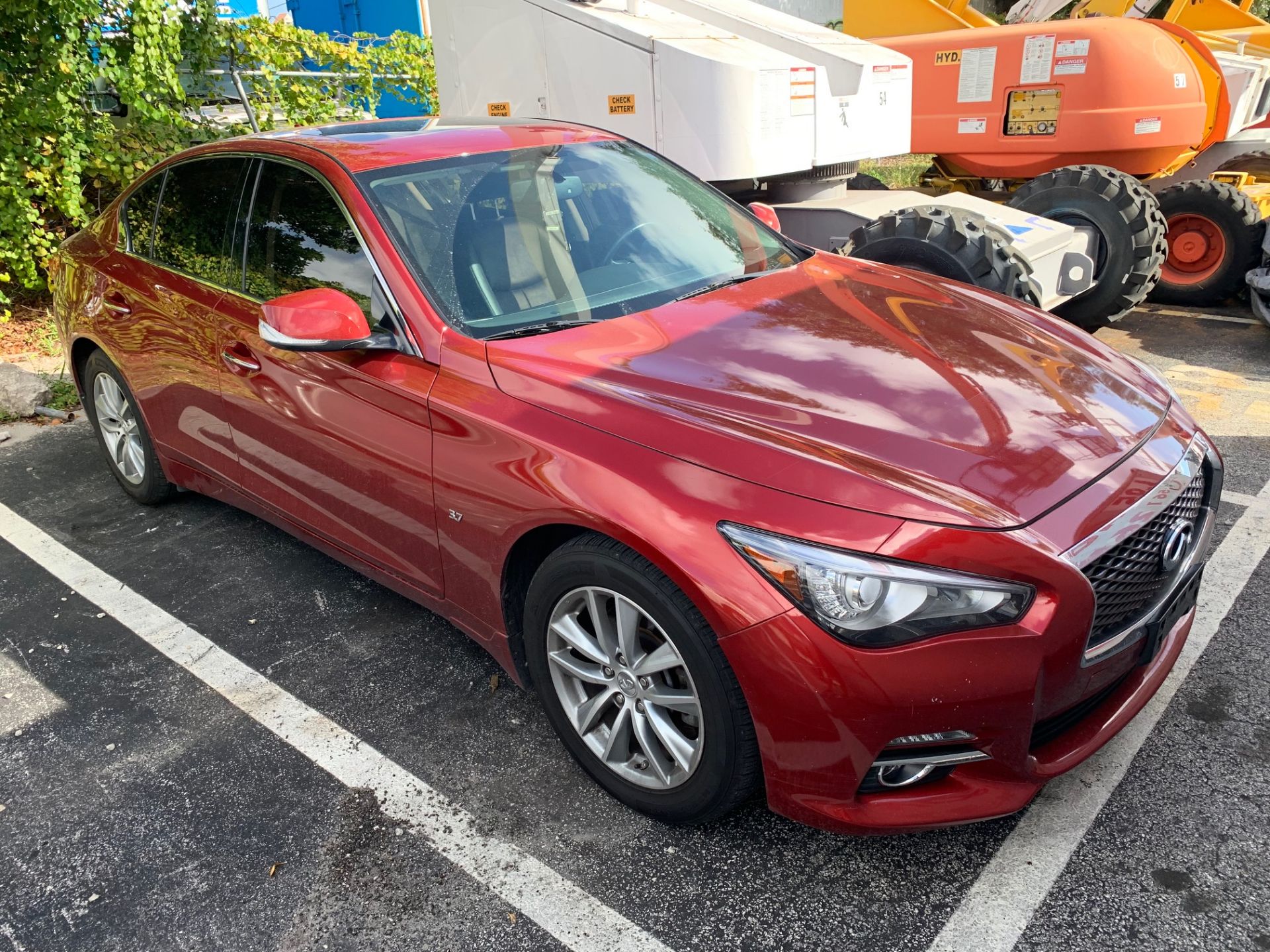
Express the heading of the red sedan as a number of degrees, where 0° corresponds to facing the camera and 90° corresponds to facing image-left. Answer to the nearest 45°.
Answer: approximately 315°

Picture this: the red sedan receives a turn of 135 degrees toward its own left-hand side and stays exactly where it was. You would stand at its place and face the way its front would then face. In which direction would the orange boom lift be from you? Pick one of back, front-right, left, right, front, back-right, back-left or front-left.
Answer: front-right

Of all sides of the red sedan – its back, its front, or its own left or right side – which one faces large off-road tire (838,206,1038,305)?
left

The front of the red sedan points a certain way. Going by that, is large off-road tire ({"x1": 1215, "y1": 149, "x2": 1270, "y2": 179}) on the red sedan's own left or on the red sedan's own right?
on the red sedan's own left

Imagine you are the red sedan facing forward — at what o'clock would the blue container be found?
The blue container is roughly at 7 o'clock from the red sedan.
